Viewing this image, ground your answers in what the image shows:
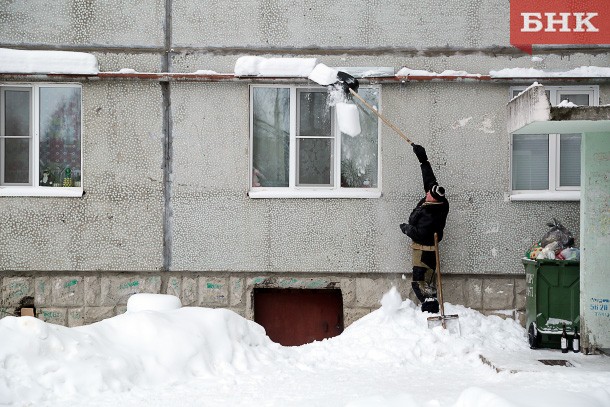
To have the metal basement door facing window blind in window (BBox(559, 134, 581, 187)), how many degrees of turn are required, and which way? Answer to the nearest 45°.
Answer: approximately 90° to its left

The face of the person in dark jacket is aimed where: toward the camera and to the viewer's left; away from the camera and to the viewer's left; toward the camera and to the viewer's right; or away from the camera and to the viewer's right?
away from the camera and to the viewer's left

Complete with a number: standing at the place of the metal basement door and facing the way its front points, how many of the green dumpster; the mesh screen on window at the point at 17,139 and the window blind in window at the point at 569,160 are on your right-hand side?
1

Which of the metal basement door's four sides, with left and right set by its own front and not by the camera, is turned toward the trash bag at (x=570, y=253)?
left

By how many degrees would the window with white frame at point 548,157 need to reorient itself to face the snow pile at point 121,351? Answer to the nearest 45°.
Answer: approximately 45° to its right

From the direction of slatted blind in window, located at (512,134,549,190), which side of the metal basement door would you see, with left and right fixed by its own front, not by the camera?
left

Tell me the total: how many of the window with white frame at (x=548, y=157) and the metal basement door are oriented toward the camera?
2

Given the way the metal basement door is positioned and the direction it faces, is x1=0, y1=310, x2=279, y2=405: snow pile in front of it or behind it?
in front

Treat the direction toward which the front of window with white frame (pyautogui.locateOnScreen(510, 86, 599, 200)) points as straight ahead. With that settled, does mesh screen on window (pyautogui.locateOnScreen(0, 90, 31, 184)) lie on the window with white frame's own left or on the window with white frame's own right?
on the window with white frame's own right

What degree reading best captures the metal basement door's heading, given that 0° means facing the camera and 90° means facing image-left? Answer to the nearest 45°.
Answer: approximately 0°

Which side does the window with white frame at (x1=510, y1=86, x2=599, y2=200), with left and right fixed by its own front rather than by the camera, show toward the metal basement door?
right
